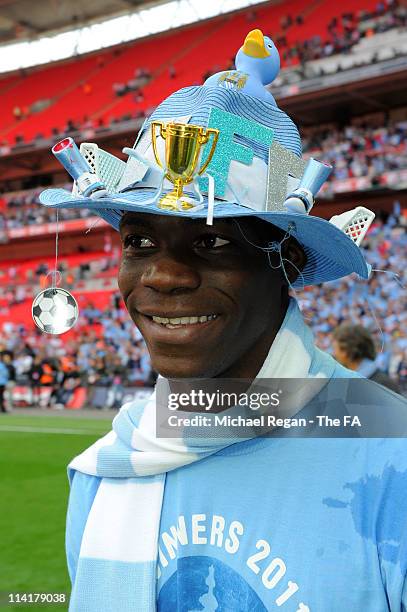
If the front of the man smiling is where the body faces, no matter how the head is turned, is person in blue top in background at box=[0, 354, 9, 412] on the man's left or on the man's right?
on the man's right

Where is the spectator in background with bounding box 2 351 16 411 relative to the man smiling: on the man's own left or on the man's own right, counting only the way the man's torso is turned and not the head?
on the man's own right

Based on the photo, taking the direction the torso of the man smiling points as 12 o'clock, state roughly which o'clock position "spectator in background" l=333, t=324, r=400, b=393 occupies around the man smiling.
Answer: The spectator in background is roughly at 5 o'clock from the man smiling.

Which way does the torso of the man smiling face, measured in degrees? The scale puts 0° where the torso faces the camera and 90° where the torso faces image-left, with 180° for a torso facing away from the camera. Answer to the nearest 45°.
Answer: approximately 45°
